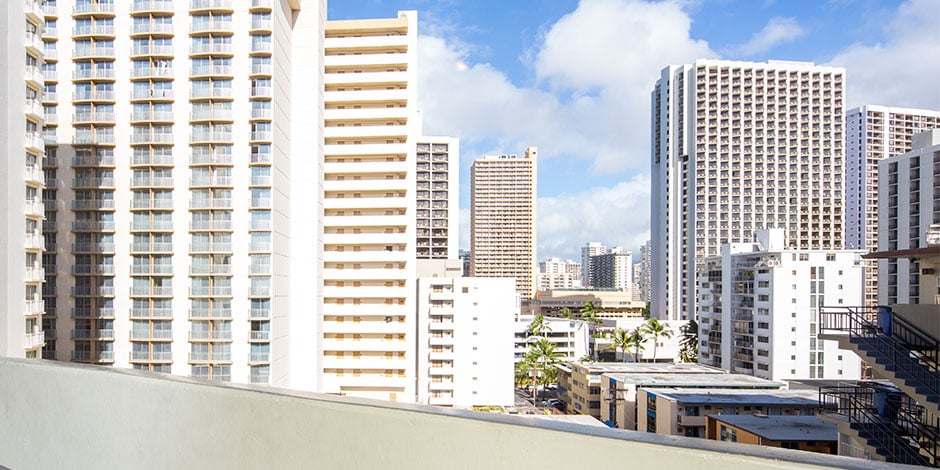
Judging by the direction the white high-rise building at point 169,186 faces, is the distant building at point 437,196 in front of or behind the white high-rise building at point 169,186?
behind

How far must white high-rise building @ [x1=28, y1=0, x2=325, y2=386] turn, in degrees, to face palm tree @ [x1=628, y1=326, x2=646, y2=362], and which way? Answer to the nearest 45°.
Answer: approximately 135° to its left

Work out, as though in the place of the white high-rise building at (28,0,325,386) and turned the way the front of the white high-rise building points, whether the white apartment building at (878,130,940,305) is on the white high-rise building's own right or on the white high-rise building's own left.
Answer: on the white high-rise building's own left

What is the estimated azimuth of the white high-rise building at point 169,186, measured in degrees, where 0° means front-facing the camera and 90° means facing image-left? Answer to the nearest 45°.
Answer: approximately 0°

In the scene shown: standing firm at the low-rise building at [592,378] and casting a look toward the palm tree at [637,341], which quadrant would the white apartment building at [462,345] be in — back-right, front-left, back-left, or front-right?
back-left

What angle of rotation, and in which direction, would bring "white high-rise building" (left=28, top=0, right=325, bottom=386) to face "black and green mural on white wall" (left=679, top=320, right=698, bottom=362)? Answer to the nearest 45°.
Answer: approximately 135° to its left

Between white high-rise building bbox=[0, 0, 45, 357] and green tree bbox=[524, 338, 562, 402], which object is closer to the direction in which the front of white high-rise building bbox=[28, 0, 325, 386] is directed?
the white high-rise building

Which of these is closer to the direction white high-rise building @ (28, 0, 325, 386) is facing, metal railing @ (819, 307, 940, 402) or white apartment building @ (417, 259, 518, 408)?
the metal railing
